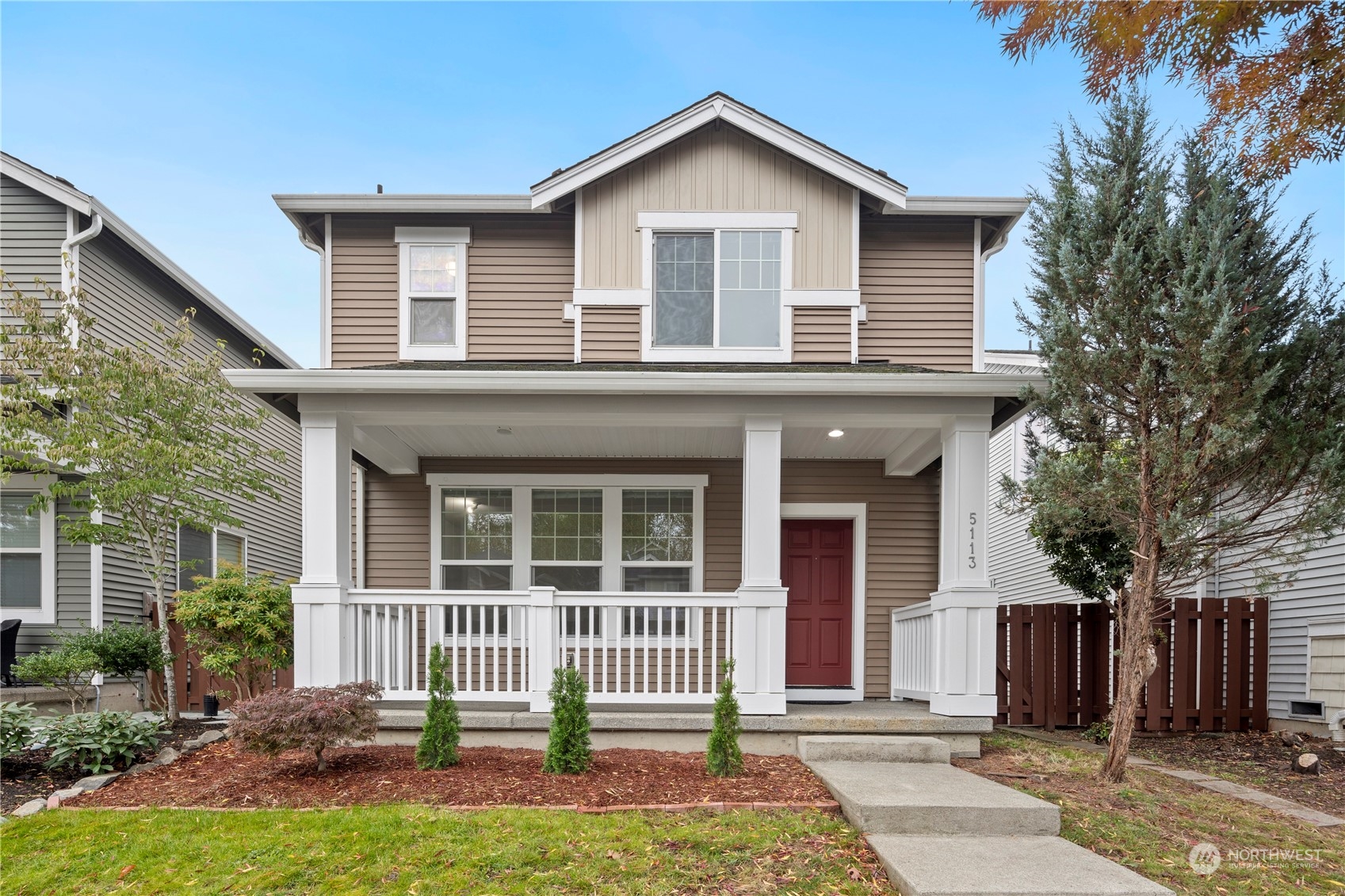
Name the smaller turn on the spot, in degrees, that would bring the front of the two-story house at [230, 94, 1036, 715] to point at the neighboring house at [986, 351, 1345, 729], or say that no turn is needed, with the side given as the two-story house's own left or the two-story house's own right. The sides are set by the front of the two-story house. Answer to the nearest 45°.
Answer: approximately 90° to the two-story house's own left

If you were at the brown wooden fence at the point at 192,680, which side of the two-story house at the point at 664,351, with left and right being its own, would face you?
right

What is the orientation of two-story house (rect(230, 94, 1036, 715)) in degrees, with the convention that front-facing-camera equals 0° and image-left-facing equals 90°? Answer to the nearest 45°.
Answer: approximately 0°
